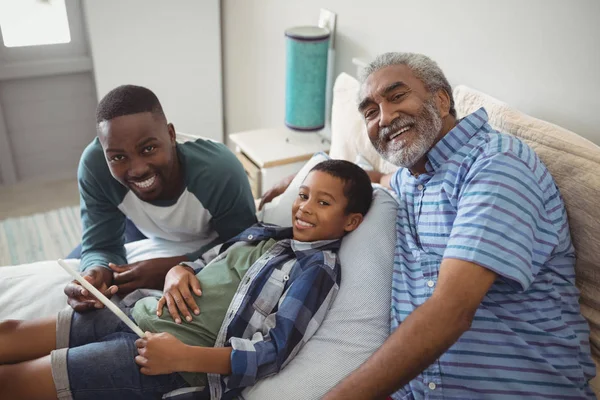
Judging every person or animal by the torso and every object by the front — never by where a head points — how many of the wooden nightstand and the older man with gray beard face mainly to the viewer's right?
0

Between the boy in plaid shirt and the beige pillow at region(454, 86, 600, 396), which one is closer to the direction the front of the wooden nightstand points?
the boy in plaid shirt

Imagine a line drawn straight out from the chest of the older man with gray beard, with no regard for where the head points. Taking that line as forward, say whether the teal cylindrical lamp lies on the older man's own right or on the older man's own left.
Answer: on the older man's own right

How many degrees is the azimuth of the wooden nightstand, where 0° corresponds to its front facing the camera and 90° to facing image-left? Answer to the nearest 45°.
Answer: approximately 45°

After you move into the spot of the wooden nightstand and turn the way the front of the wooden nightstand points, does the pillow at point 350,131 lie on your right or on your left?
on your left

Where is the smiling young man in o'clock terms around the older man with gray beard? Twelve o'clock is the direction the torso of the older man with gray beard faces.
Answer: The smiling young man is roughly at 2 o'clock from the older man with gray beard.

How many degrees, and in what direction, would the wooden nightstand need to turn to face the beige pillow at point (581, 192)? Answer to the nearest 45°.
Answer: approximately 90° to its left

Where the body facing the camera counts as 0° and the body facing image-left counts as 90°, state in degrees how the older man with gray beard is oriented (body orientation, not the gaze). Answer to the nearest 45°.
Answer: approximately 45°
